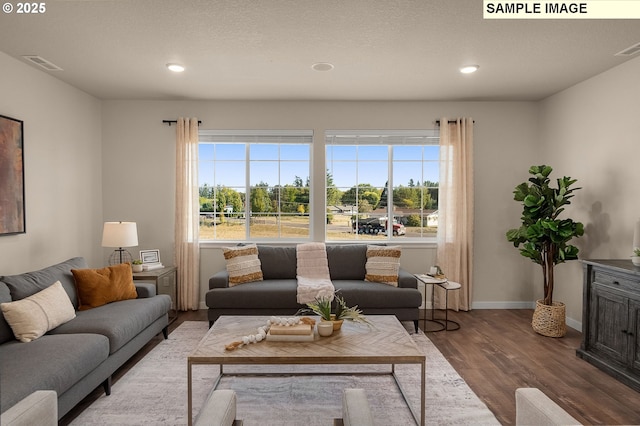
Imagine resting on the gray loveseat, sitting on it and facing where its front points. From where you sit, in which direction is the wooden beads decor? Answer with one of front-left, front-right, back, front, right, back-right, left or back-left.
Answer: front

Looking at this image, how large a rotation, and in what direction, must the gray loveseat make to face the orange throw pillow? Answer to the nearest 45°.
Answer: approximately 90° to its right

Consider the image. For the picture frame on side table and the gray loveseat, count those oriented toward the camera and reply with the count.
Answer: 2

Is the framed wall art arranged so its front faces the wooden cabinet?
yes

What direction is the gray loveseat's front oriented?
toward the camera

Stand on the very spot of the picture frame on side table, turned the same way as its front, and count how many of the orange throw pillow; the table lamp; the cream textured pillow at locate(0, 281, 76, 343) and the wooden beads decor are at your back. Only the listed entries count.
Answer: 0

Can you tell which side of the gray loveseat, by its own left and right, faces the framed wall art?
right

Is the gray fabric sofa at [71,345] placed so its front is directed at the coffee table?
yes

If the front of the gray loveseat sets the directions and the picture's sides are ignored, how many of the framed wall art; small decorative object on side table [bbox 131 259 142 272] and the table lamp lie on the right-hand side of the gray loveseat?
3

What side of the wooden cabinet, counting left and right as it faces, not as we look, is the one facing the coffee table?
front

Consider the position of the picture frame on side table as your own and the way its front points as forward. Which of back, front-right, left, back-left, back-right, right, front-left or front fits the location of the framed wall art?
front-right

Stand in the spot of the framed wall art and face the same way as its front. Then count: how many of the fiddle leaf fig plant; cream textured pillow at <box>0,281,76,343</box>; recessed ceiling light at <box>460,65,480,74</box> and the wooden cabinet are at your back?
0

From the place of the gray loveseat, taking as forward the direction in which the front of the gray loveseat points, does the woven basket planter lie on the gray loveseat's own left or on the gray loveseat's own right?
on the gray loveseat's own left

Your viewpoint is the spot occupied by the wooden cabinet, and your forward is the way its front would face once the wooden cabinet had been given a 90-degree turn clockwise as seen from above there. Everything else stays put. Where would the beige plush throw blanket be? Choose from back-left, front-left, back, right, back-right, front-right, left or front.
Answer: front-left

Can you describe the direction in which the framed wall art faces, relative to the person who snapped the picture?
facing the viewer and to the right of the viewer

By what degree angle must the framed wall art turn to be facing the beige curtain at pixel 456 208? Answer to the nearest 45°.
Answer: approximately 45° to its left

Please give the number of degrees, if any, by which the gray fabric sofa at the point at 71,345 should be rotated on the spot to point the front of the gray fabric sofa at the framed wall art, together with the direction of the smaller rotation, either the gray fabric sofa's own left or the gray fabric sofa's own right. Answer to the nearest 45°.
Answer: approximately 135° to the gray fabric sofa's own left

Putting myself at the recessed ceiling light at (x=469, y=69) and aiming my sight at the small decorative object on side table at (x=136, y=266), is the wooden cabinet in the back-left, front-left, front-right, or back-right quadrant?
back-left

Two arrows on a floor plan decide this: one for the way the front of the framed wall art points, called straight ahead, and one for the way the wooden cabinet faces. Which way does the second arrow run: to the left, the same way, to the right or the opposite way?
the opposite way

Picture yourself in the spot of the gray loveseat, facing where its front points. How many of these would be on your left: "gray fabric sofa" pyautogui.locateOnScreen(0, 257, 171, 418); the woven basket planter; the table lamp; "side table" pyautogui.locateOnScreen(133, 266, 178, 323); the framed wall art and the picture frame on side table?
1

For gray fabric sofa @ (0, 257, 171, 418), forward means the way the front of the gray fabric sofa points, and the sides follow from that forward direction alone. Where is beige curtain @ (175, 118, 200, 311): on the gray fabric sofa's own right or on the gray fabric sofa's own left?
on the gray fabric sofa's own left
